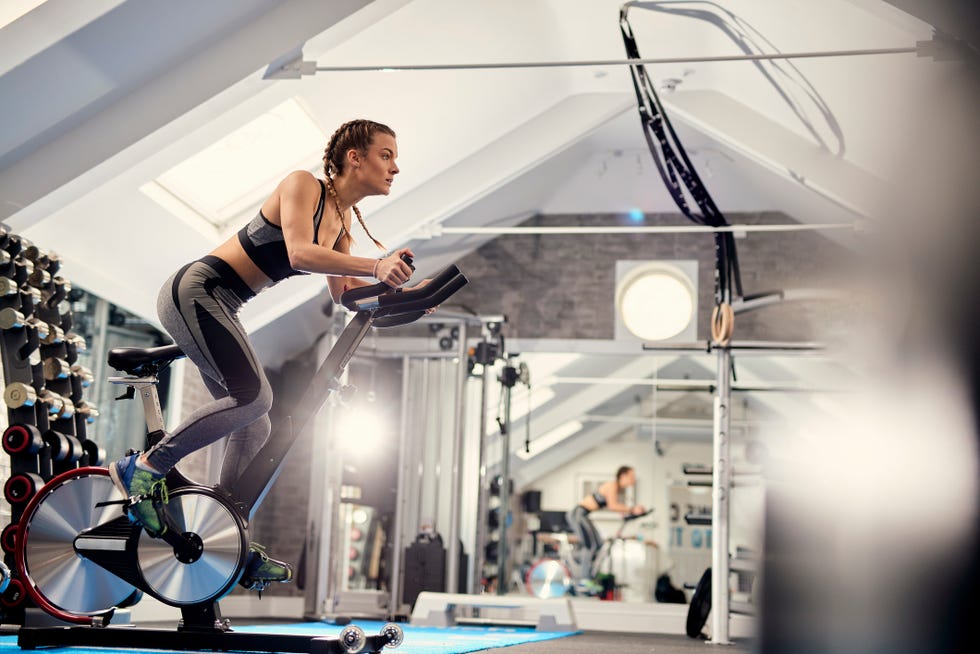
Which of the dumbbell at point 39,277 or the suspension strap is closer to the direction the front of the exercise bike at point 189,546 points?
the suspension strap

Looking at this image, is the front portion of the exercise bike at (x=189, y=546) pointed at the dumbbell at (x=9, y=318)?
no

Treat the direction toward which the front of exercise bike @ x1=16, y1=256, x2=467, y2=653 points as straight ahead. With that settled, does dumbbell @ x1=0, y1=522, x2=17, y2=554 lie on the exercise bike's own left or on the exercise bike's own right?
on the exercise bike's own left

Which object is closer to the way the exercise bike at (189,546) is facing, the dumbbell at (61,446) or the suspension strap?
the suspension strap

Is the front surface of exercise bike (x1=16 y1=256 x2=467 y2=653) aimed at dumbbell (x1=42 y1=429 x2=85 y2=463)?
no

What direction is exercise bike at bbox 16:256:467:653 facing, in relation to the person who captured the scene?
facing to the right of the viewer

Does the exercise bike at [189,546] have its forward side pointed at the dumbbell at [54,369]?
no

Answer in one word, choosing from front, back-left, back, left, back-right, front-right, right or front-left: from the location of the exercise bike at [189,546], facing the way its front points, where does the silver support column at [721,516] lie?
front-left

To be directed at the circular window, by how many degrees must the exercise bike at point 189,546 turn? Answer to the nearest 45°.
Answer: approximately 45° to its left

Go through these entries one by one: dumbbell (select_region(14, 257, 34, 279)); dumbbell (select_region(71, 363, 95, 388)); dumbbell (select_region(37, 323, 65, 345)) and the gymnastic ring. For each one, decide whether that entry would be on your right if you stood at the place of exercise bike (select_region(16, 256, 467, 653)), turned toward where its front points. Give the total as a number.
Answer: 0

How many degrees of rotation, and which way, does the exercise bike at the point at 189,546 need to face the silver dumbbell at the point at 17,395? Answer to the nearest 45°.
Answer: approximately 135° to its left

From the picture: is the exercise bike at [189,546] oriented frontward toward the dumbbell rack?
no

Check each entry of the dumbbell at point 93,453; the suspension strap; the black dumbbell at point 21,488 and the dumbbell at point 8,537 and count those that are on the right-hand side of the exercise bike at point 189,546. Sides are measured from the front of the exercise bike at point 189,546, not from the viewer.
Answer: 0
